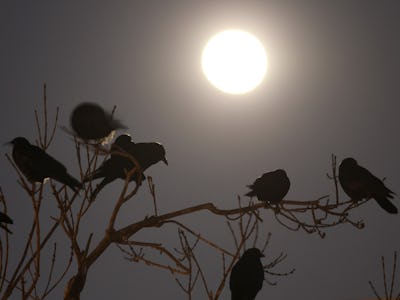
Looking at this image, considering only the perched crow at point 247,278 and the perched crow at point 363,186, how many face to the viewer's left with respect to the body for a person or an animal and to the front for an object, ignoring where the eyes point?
1

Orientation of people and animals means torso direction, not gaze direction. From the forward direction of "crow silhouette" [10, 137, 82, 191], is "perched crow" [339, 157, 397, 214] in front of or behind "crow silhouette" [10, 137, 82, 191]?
behind

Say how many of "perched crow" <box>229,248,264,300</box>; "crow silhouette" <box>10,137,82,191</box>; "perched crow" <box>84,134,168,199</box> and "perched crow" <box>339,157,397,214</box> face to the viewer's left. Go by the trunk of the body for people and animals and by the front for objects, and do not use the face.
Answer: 2

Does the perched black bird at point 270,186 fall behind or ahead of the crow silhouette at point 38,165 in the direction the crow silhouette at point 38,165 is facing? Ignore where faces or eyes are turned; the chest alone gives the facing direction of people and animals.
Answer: behind

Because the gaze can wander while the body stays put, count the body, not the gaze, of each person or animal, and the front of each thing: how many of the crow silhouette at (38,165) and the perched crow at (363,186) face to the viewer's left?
2

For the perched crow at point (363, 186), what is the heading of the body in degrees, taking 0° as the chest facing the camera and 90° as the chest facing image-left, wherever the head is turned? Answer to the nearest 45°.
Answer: approximately 90°

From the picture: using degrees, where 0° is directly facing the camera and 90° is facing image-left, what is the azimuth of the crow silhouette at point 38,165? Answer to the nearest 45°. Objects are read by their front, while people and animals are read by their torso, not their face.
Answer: approximately 90°

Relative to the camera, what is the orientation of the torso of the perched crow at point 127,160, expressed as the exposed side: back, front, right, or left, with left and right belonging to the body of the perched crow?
right

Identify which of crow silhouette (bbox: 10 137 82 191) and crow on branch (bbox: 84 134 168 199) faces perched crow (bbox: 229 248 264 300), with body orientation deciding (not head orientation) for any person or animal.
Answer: the crow on branch
